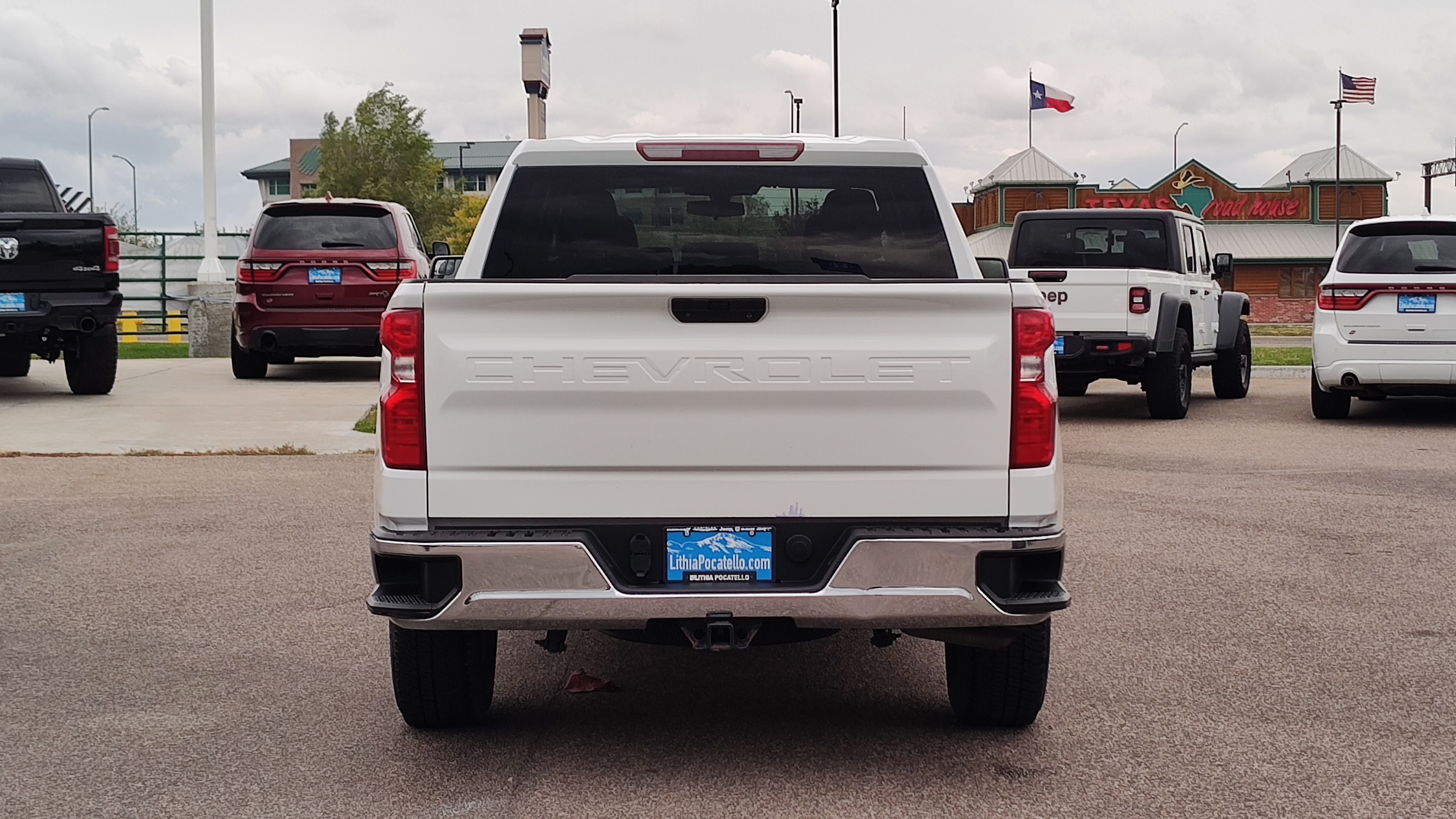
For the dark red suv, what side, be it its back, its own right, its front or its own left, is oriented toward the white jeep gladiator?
right

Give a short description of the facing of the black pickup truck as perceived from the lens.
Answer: facing away from the viewer

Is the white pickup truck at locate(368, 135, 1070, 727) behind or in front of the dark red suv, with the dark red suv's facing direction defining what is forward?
behind

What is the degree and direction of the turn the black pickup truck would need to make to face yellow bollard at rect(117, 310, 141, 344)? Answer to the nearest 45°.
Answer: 0° — it already faces it

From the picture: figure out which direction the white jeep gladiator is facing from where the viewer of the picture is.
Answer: facing away from the viewer and to the right of the viewer

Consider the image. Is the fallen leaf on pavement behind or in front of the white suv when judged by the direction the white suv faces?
behind

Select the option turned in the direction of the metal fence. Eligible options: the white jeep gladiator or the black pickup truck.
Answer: the black pickup truck

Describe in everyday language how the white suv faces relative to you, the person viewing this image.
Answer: facing away from the viewer

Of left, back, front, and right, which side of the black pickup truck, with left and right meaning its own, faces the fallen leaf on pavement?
back

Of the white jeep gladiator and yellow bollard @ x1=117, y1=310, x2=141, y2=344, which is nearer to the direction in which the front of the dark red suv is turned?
the yellow bollard

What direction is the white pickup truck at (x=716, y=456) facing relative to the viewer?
away from the camera

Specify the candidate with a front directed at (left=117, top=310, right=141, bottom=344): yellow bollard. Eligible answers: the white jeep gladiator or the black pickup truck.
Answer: the black pickup truck

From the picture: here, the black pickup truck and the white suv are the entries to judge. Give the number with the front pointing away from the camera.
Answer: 2

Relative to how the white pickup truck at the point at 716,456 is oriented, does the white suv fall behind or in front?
in front

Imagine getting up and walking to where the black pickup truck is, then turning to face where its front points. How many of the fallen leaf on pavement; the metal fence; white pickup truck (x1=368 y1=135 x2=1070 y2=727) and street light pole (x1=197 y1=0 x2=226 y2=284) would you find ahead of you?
2

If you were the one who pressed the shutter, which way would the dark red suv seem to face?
facing away from the viewer
